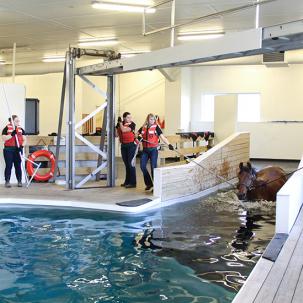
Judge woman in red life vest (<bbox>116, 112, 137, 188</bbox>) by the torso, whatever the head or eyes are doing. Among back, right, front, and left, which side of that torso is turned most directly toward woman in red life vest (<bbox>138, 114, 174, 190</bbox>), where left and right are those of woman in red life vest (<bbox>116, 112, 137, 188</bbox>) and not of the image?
left

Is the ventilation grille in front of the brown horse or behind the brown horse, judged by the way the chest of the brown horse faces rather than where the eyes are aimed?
behind

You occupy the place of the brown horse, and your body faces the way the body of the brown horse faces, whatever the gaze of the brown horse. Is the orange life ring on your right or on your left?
on your right

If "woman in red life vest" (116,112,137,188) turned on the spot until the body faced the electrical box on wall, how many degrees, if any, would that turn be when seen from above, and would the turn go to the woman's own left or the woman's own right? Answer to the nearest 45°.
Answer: approximately 90° to the woman's own right

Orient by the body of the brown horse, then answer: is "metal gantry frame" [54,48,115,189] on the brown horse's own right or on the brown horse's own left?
on the brown horse's own right

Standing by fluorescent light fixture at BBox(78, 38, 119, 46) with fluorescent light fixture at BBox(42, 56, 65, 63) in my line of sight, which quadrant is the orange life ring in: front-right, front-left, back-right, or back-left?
back-left
